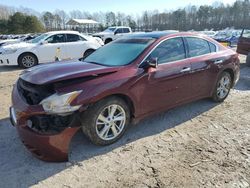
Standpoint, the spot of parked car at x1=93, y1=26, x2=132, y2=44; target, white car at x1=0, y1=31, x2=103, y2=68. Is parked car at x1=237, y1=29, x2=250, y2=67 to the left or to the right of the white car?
left

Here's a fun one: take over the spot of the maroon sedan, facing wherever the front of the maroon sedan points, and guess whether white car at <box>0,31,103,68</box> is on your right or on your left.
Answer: on your right

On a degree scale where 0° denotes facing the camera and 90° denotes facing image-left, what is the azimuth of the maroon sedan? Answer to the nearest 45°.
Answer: approximately 45°

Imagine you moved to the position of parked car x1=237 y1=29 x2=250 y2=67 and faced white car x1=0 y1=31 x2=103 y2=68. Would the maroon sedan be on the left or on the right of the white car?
left

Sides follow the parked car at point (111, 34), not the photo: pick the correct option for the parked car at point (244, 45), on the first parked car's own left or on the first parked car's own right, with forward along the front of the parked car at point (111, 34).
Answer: on the first parked car's own left
